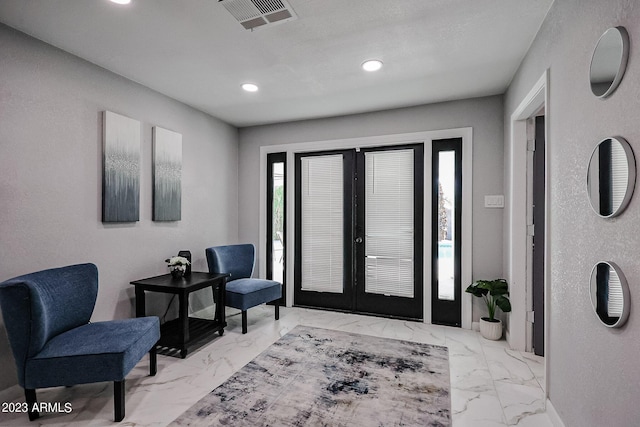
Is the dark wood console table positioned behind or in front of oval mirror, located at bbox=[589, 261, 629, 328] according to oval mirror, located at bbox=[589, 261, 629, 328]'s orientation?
in front

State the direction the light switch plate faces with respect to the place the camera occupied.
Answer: facing the viewer

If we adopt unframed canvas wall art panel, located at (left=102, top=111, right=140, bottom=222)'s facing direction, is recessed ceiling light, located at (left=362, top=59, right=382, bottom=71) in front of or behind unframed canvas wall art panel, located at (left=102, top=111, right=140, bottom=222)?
in front

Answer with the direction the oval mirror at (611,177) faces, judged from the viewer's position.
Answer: facing the viewer and to the left of the viewer

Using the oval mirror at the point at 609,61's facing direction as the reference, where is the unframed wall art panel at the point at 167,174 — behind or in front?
in front

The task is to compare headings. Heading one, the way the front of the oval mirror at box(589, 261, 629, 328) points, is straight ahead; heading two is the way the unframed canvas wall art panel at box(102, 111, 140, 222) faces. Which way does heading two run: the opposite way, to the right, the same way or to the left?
the opposite way

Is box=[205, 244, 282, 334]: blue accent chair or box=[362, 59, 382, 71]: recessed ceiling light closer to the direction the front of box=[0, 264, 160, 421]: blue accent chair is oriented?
the recessed ceiling light

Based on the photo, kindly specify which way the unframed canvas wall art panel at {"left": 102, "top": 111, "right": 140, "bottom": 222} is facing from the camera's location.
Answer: facing the viewer and to the right of the viewer

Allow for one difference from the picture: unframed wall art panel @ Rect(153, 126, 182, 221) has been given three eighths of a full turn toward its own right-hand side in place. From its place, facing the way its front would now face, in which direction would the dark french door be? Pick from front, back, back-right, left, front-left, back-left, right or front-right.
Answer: back

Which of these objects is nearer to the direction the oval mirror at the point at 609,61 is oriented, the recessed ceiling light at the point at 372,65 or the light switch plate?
the recessed ceiling light

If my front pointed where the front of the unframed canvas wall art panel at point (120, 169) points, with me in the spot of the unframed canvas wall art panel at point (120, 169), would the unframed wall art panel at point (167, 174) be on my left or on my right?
on my left

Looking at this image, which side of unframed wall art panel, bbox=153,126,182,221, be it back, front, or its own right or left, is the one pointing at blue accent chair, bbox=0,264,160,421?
right

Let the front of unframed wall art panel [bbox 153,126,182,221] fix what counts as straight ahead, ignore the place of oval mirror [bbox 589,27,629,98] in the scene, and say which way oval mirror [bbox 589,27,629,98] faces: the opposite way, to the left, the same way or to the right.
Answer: the opposite way

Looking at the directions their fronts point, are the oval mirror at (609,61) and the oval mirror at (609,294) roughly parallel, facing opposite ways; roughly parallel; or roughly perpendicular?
roughly parallel

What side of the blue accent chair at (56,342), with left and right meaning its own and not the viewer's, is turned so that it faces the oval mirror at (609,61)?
front
